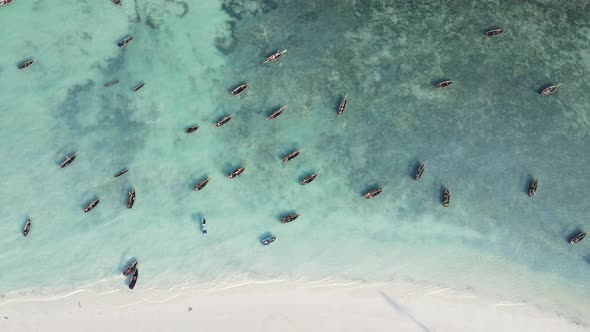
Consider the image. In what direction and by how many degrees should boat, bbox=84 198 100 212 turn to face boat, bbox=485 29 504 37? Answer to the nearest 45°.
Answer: approximately 45° to its right

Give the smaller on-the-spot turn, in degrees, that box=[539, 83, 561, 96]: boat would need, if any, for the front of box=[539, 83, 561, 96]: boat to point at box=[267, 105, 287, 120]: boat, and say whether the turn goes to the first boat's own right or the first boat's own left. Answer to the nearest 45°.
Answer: approximately 180°

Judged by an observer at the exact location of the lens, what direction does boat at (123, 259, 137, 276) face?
facing away from the viewer and to the right of the viewer

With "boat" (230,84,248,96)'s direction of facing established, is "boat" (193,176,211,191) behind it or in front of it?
behind

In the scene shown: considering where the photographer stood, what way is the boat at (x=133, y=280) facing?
facing away from the viewer

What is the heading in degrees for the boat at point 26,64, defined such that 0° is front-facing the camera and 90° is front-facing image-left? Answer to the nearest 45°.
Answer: approximately 225°

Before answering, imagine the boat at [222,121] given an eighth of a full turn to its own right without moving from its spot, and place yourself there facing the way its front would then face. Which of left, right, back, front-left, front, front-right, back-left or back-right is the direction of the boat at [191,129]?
back

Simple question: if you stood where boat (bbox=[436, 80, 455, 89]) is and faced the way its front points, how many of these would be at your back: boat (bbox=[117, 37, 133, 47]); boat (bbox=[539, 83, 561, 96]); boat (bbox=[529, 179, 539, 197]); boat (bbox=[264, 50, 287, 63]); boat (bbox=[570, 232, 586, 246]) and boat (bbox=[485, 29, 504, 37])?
2

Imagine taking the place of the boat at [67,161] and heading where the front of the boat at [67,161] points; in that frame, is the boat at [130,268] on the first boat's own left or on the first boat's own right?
on the first boat's own right

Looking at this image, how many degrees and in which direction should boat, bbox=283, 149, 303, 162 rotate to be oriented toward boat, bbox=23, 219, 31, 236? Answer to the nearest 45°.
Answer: approximately 135° to its left

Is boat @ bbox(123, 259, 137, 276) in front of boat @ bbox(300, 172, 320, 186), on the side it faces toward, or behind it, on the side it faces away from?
behind

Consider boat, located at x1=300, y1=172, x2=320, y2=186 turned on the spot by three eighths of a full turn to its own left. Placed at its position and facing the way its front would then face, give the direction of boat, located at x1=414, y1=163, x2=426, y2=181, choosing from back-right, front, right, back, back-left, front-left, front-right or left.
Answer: back

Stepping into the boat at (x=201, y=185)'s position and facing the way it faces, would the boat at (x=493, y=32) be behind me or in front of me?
in front

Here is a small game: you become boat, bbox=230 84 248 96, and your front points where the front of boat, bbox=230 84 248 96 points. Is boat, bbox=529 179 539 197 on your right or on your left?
on your right

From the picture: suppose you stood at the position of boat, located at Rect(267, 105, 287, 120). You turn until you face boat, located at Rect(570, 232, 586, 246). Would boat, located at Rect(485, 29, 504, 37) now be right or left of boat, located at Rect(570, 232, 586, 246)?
left

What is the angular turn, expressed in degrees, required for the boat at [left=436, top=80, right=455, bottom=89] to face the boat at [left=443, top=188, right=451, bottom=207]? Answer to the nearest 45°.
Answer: approximately 90° to its right

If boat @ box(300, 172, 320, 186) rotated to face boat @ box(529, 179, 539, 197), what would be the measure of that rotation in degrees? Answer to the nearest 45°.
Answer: approximately 45° to its right
